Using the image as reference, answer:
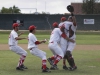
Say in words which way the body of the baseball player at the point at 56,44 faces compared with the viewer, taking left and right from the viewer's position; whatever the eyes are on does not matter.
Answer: facing to the right of the viewer
